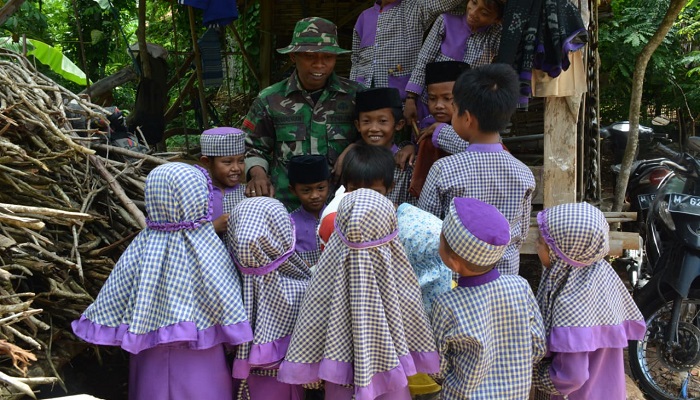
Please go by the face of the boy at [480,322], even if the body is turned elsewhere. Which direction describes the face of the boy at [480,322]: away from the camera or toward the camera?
away from the camera

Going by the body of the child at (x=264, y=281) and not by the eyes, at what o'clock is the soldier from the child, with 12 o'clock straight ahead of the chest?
The soldier is roughly at 11 o'clock from the child.

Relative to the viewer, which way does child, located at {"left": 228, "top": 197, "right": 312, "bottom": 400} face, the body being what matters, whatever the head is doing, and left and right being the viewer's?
facing away from the viewer and to the right of the viewer

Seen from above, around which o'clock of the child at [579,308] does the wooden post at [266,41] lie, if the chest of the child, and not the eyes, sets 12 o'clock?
The wooden post is roughly at 12 o'clock from the child.

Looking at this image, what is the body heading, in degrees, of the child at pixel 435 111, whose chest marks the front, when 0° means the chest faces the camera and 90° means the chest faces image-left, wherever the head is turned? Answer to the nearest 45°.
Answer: approximately 45°

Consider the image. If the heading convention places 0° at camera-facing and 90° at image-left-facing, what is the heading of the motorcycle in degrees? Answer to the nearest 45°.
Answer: approximately 45°

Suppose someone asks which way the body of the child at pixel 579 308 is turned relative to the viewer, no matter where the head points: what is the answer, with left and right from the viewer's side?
facing away from the viewer and to the left of the viewer

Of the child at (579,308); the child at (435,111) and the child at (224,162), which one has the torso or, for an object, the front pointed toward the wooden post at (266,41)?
the child at (579,308)
